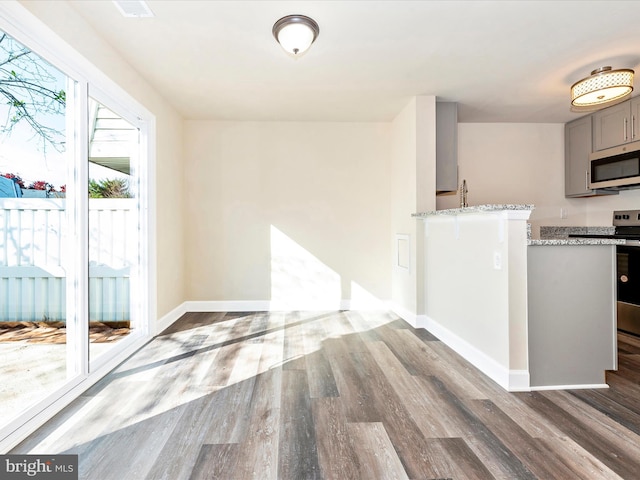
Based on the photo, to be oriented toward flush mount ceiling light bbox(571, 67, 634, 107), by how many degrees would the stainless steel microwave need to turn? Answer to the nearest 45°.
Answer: approximately 45° to its left

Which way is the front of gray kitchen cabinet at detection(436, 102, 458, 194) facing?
to the viewer's right

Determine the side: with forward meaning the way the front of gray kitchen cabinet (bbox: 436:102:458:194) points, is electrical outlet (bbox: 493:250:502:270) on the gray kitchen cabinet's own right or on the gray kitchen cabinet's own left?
on the gray kitchen cabinet's own right

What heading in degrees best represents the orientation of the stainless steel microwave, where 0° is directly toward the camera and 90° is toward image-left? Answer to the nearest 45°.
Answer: approximately 45°

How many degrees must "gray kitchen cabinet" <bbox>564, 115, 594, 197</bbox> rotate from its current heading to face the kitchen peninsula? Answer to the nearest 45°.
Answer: approximately 45° to its left

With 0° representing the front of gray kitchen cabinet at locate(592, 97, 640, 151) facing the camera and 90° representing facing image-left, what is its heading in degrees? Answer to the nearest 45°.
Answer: approximately 45°

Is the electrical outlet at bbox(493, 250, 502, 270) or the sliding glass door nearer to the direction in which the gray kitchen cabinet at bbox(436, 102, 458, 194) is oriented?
the electrical outlet
